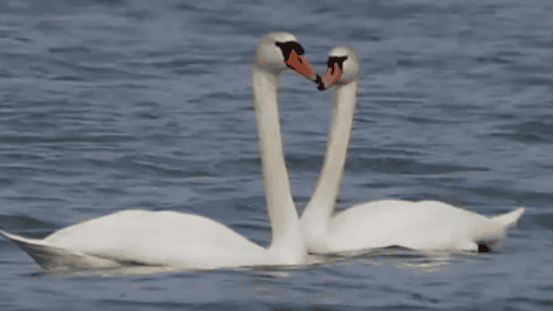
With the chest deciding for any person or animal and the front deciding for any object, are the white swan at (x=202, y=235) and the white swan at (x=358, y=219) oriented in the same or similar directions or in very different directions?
very different directions

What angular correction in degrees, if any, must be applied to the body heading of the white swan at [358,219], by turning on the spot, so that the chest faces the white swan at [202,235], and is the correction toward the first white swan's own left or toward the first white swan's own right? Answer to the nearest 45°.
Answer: approximately 45° to the first white swan's own left

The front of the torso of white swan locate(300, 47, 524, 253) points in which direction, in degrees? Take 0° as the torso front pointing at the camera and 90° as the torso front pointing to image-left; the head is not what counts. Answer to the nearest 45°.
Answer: approximately 90°

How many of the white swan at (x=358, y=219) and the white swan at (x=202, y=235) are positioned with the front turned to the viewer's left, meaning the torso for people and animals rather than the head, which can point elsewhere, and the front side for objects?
1

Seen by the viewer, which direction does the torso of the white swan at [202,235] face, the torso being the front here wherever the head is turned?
to the viewer's right

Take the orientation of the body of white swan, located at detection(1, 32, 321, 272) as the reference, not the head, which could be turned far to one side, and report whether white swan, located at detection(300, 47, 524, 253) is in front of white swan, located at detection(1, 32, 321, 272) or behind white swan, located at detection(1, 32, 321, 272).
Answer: in front
